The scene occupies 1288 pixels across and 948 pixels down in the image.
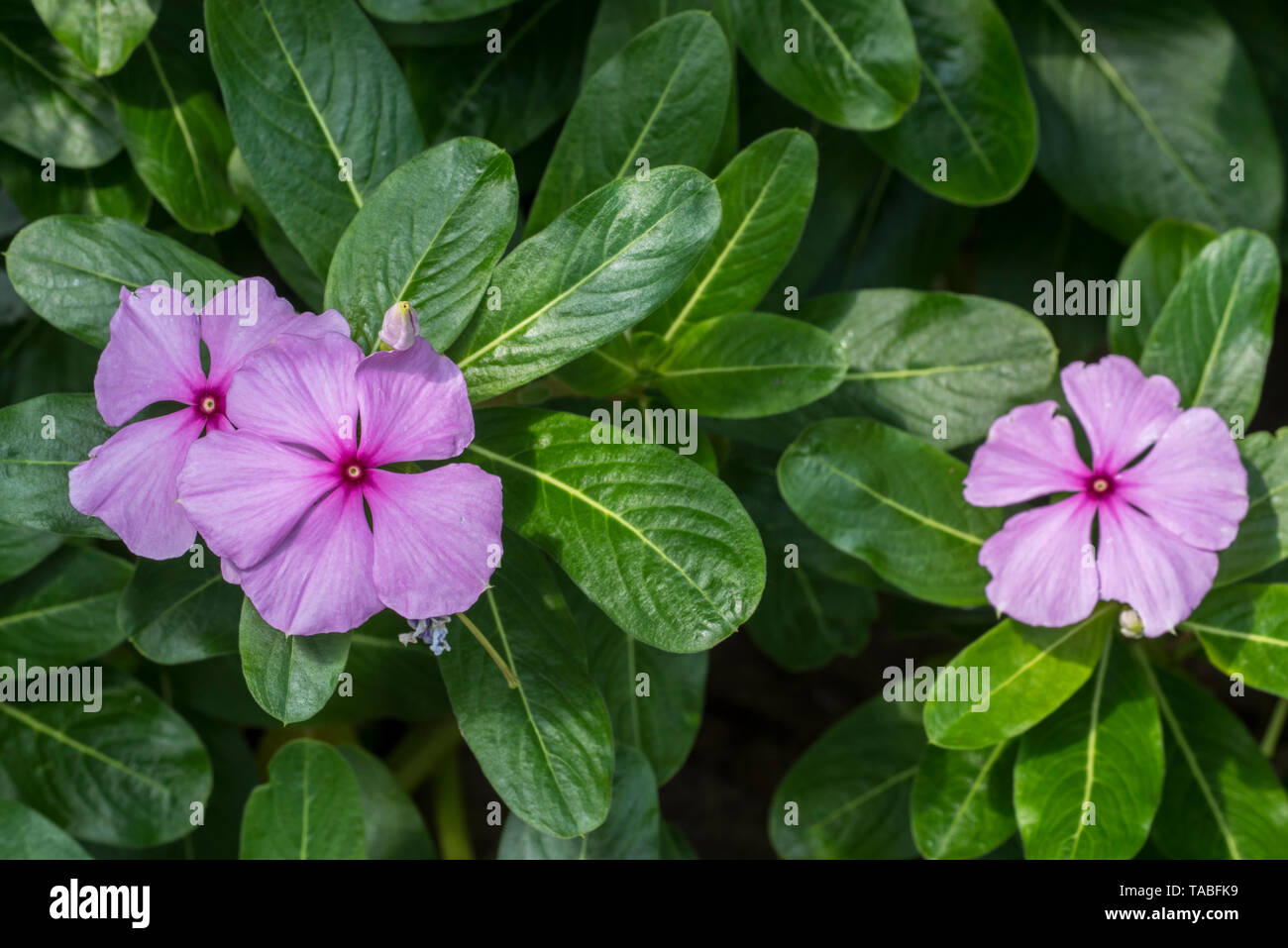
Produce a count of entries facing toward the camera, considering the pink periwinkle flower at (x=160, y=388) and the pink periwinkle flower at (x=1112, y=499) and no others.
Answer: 2

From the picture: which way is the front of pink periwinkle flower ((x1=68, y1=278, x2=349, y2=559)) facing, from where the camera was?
facing the viewer

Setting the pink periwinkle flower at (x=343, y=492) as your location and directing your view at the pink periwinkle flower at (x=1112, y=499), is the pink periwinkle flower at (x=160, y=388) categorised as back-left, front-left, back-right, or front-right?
back-left

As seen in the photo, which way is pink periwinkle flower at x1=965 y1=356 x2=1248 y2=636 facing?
toward the camera

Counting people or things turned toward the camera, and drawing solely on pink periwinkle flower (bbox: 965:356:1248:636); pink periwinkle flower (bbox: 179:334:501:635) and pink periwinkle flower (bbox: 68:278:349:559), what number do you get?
3

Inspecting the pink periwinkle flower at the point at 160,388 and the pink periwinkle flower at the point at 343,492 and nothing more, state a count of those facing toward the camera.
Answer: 2

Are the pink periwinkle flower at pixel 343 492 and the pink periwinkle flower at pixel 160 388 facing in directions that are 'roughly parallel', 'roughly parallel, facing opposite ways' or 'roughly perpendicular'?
roughly parallel
